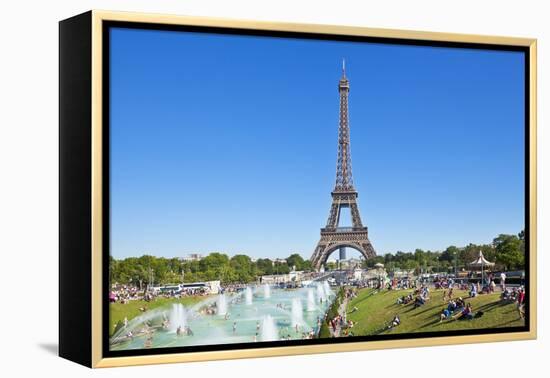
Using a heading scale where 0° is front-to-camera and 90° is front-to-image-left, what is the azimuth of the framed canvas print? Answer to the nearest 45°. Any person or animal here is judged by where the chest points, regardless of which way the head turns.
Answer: approximately 315°
